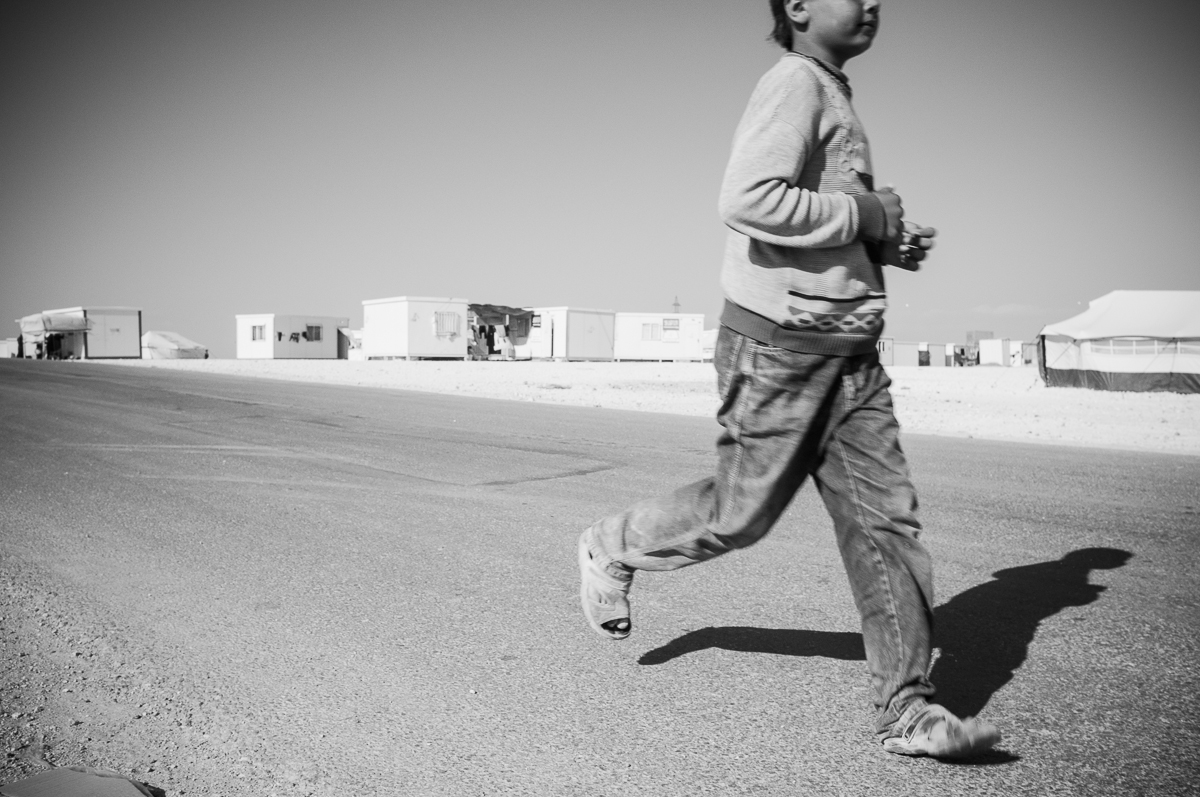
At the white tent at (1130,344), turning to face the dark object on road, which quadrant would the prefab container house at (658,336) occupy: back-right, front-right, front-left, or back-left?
back-right

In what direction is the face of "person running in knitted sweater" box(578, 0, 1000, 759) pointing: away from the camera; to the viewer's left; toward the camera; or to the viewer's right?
to the viewer's right

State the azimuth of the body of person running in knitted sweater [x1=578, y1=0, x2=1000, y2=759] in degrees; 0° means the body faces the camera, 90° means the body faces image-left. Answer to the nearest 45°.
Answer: approximately 270°
